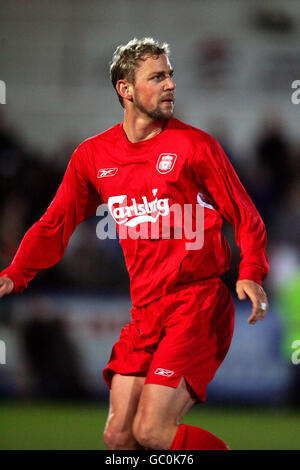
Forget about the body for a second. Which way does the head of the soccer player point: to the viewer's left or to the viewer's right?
to the viewer's right

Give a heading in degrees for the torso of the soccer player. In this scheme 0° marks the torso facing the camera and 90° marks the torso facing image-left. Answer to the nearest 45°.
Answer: approximately 45°
